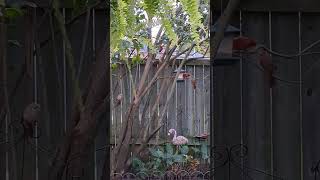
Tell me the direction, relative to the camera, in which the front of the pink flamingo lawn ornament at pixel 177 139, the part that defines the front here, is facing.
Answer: to the viewer's left
